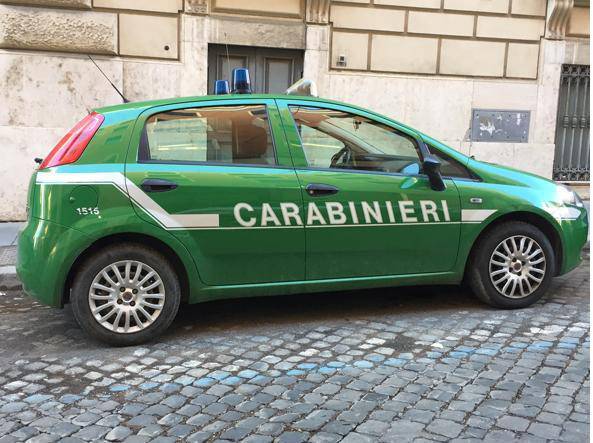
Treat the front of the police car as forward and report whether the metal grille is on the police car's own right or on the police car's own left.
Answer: on the police car's own left

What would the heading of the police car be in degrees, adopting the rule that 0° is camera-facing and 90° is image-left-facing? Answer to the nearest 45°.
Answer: approximately 270°
